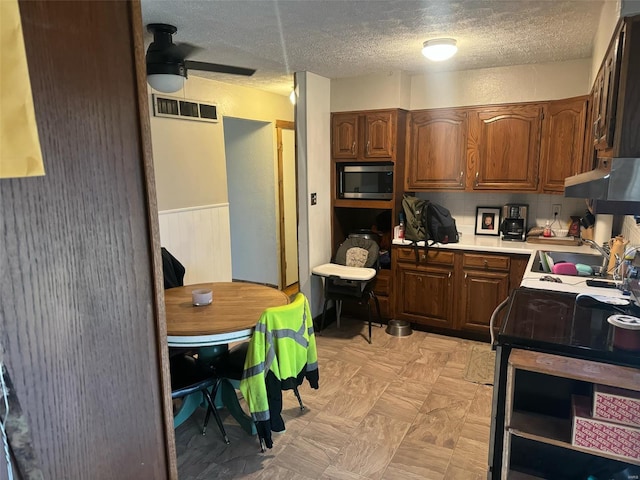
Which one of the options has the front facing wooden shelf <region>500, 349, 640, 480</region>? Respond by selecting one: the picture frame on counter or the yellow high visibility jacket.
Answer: the picture frame on counter

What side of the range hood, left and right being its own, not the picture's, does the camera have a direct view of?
left

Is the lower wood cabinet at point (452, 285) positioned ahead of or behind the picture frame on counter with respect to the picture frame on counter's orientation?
ahead

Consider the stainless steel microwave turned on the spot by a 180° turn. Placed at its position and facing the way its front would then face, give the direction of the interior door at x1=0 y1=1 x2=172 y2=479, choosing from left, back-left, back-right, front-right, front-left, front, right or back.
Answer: back

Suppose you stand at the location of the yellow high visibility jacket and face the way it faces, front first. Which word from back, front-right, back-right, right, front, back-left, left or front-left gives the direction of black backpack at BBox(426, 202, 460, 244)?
right

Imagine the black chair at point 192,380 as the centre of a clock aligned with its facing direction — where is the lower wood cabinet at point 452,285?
The lower wood cabinet is roughly at 1 o'clock from the black chair.

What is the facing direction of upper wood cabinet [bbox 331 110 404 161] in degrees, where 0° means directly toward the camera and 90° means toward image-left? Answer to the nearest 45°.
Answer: approximately 0°

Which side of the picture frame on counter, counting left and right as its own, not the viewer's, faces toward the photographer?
front

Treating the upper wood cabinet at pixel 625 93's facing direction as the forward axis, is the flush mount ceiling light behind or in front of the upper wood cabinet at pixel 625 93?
in front

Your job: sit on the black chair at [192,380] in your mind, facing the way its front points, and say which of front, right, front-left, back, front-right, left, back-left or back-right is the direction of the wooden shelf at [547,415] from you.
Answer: right

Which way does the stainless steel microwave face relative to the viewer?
toward the camera

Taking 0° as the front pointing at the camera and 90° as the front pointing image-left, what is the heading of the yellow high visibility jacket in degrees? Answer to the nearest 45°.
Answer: approximately 135°

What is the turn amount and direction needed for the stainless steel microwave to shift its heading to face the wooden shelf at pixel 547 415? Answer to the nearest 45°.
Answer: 0° — it already faces it

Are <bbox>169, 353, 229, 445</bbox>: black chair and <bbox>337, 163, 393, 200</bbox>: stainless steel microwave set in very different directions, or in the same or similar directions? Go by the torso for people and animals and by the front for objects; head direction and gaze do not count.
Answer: very different directions
